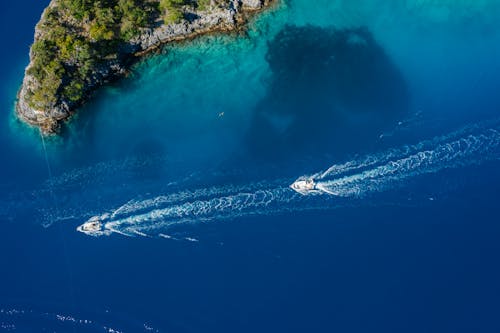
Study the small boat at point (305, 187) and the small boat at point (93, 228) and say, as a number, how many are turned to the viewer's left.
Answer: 2

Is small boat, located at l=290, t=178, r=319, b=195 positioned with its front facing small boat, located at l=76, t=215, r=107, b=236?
yes

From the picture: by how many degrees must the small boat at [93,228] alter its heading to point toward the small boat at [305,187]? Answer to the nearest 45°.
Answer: approximately 180°

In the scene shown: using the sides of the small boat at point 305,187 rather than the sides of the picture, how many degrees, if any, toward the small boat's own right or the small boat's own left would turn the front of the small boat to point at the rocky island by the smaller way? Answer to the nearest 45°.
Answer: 0° — it already faces it

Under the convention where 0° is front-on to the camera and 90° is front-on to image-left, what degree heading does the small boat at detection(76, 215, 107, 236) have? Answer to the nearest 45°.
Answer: approximately 90°

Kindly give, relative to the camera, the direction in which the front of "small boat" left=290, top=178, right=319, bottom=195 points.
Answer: facing to the left of the viewer
